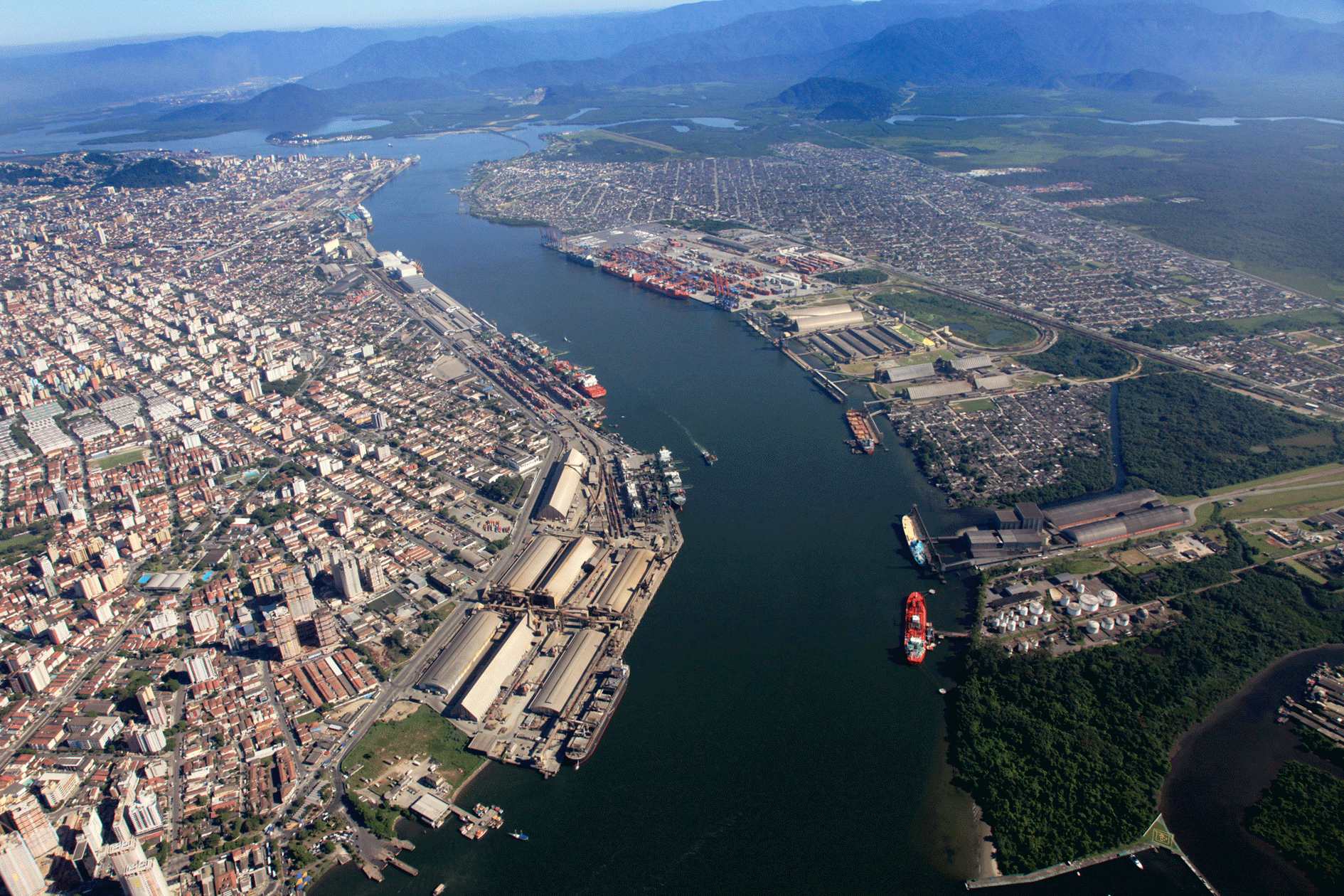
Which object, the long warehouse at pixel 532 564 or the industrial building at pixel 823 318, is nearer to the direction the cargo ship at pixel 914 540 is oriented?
the industrial building

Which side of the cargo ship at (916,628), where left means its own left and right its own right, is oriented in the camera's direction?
back

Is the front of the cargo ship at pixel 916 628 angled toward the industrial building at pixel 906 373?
yes

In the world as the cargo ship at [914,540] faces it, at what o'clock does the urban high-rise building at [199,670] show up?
The urban high-rise building is roughly at 8 o'clock from the cargo ship.

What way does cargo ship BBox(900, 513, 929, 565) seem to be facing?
away from the camera

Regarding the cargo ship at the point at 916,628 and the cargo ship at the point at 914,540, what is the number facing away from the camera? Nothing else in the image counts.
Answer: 2

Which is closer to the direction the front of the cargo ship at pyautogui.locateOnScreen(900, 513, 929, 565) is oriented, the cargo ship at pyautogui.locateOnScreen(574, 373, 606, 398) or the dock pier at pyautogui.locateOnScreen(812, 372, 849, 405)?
the dock pier

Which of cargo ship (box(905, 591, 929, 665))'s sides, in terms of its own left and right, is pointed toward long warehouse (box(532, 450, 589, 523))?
left
